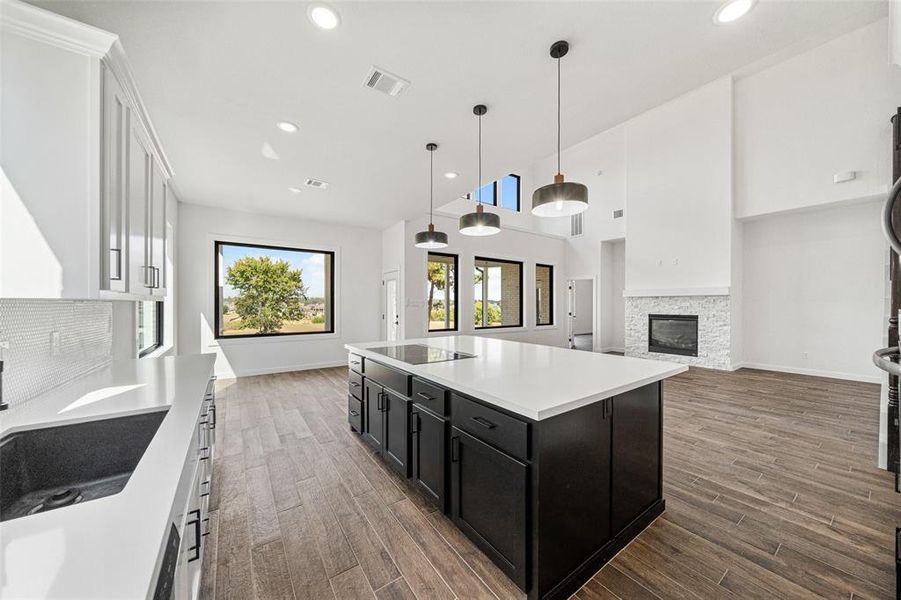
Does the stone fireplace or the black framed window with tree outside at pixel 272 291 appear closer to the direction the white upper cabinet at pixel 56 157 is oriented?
the stone fireplace

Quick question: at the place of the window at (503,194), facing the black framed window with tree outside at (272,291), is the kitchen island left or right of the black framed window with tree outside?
left

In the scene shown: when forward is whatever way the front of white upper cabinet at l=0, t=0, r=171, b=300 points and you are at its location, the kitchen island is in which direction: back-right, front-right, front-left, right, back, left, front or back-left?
front-right

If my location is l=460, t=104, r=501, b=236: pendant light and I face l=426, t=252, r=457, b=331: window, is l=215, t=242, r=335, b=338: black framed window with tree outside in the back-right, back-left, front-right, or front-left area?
front-left

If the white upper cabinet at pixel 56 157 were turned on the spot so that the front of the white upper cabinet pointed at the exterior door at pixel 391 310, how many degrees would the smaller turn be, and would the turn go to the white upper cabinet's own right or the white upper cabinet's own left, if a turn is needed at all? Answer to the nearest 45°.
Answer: approximately 45° to the white upper cabinet's own left

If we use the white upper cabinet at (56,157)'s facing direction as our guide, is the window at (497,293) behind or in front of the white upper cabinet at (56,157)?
in front

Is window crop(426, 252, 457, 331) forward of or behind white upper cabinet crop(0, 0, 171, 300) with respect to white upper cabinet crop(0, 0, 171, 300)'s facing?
forward

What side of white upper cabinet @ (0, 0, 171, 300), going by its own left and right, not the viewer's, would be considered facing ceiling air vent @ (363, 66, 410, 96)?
front

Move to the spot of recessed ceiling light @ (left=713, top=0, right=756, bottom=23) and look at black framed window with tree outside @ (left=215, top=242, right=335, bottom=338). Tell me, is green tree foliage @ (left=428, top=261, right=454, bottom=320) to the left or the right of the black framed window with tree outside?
right

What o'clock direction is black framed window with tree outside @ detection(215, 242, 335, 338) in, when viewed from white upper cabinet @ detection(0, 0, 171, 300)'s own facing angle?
The black framed window with tree outside is roughly at 10 o'clock from the white upper cabinet.

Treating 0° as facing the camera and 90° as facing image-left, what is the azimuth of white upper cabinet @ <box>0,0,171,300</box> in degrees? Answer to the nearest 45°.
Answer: approximately 270°

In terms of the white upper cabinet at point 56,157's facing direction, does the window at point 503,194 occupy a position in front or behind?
in front
